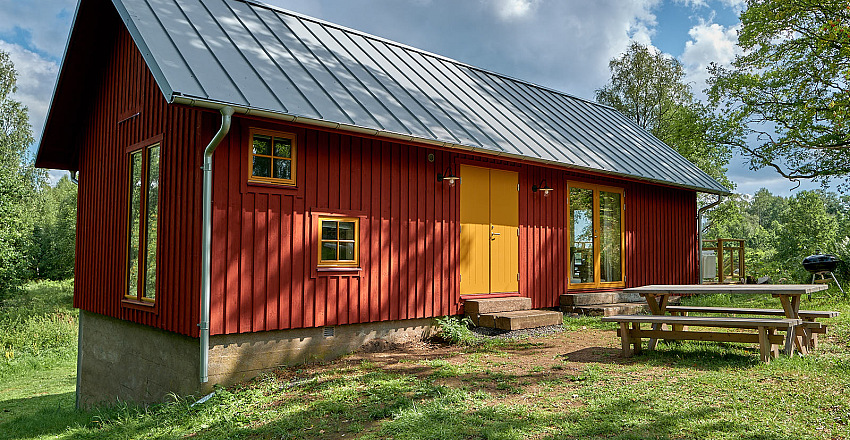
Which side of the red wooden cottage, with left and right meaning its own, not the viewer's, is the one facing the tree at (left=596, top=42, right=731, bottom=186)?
left

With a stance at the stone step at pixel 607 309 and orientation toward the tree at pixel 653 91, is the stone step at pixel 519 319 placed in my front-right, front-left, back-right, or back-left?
back-left

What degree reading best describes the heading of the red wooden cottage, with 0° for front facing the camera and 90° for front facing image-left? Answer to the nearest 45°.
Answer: approximately 315°

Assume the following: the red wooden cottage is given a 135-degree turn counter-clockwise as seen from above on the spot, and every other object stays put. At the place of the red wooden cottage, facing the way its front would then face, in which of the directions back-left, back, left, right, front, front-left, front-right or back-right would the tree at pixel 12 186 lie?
front-left

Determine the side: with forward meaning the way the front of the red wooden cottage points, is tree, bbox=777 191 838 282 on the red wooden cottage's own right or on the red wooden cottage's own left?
on the red wooden cottage's own left

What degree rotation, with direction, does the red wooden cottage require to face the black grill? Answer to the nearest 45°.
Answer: approximately 90° to its left
